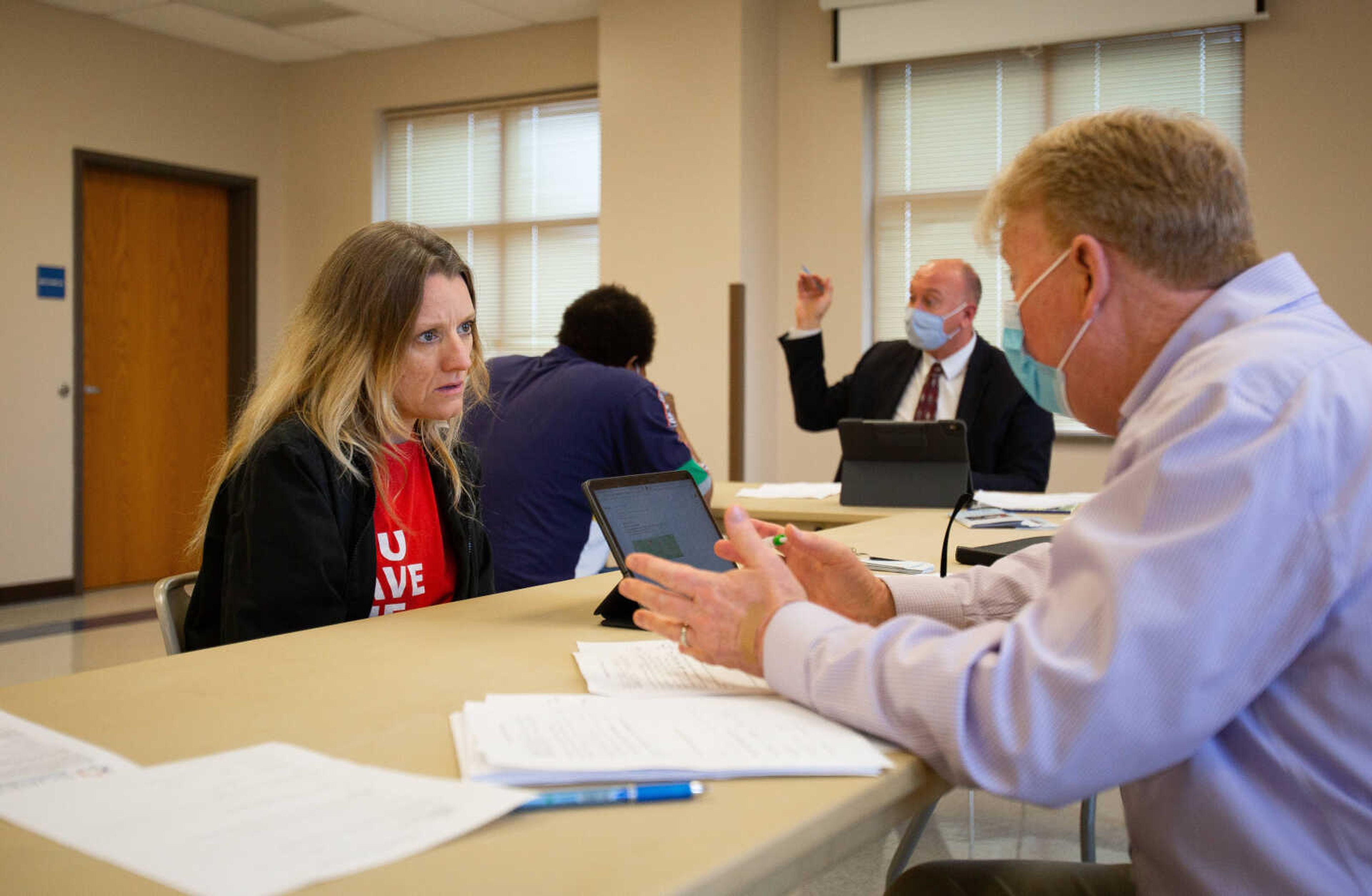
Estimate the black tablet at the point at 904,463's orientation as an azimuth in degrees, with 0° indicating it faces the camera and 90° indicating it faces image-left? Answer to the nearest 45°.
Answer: approximately 180°

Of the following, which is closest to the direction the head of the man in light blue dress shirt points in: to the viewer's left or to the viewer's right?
to the viewer's left

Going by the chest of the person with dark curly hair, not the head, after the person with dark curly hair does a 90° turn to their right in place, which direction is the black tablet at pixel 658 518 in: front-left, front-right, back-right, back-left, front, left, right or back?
front-right

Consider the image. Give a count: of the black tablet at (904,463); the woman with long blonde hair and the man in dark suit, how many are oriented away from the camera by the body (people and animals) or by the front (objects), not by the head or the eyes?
1

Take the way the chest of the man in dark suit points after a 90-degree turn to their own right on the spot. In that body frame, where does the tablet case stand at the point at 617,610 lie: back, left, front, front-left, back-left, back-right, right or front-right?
back-left

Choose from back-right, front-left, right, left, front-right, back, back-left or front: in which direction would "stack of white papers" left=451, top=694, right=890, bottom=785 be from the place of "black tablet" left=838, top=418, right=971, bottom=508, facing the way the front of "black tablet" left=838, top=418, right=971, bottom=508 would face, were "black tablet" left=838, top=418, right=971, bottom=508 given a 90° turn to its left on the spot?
left

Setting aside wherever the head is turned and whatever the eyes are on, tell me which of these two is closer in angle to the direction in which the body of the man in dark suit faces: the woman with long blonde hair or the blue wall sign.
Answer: the woman with long blonde hair

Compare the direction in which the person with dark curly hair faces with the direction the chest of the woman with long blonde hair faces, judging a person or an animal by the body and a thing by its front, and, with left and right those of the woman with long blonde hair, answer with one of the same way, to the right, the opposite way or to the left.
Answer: to the left

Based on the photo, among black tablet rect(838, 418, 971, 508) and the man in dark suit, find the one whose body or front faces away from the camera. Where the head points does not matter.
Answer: the black tablet

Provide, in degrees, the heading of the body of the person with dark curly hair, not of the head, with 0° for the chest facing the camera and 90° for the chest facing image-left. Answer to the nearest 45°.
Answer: approximately 225°

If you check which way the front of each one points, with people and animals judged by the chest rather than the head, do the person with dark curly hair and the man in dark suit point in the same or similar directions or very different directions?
very different directions

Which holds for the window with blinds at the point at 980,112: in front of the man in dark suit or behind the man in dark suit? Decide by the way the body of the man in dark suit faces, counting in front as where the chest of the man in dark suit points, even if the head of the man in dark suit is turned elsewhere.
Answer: behind

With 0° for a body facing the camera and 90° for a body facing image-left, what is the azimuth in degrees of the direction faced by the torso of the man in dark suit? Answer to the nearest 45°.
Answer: approximately 45°

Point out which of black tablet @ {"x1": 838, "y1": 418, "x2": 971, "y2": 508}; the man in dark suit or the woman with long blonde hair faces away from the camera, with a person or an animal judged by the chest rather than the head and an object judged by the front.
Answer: the black tablet
